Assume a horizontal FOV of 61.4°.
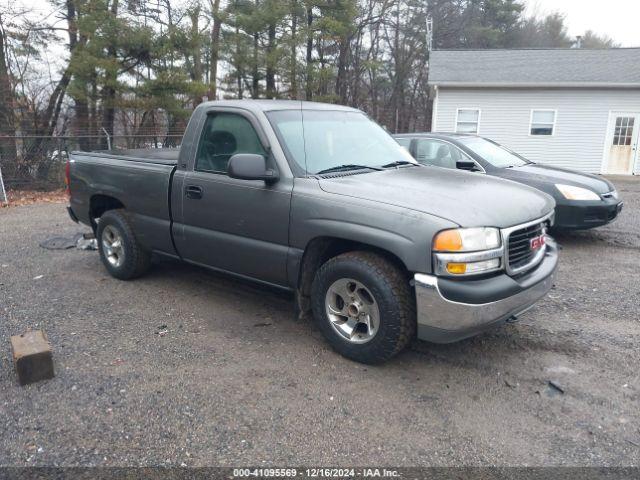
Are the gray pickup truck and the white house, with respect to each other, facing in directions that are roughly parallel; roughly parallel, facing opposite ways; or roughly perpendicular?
roughly perpendicular

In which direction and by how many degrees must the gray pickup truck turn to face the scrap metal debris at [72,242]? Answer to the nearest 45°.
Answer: approximately 180°

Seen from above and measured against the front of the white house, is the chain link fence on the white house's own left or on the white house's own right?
on the white house's own right

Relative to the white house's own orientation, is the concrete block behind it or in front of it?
in front

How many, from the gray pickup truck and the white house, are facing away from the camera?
0

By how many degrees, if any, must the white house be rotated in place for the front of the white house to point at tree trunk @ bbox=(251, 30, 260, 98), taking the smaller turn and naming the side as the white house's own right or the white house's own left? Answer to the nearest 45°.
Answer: approximately 90° to the white house's own right

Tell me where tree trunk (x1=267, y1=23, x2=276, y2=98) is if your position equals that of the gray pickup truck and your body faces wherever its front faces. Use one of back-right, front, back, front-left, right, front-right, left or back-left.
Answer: back-left

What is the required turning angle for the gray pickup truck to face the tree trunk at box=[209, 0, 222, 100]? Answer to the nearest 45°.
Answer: approximately 135° to its left

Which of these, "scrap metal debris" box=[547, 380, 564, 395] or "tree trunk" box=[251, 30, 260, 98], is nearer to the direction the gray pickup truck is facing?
the scrap metal debris

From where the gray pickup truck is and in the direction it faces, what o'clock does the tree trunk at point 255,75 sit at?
The tree trunk is roughly at 7 o'clock from the gray pickup truck.

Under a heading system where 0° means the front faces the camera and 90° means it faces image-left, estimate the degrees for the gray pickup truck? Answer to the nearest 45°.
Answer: approximately 315°

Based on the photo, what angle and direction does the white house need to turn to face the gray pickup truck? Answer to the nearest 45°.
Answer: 0° — it already faces it

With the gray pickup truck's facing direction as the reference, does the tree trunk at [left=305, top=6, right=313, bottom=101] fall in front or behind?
behind

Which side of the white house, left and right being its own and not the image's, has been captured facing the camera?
front

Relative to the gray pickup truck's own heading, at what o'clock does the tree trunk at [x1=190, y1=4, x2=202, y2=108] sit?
The tree trunk is roughly at 7 o'clock from the gray pickup truck.
